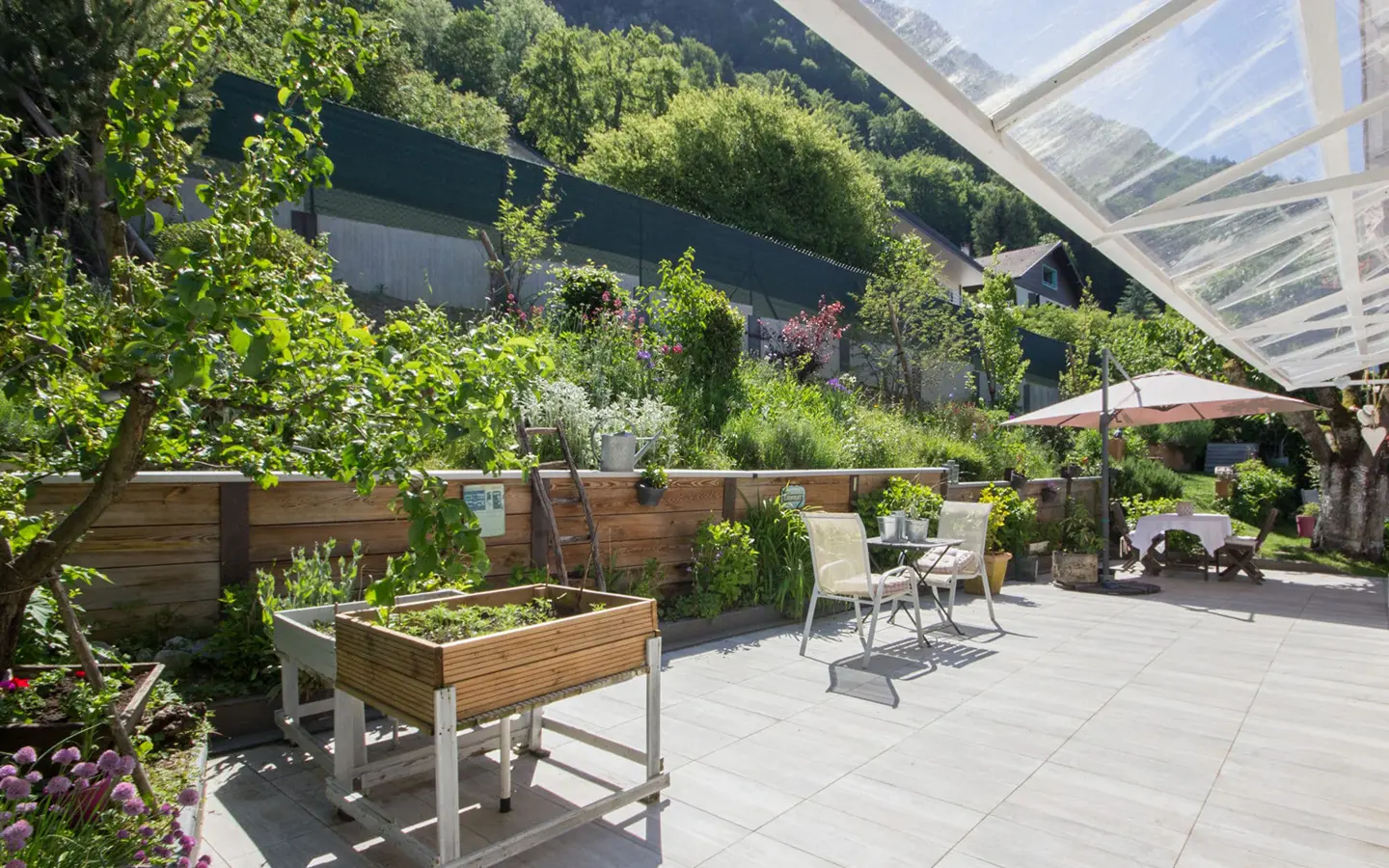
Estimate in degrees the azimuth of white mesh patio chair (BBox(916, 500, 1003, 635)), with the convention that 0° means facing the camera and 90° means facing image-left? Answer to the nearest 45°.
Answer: approximately 45°

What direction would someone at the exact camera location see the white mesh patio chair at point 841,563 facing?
facing away from the viewer and to the right of the viewer

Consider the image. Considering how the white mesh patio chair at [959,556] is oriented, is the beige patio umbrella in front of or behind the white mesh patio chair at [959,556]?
behind

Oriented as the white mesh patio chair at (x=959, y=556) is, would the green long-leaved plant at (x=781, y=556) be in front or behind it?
in front

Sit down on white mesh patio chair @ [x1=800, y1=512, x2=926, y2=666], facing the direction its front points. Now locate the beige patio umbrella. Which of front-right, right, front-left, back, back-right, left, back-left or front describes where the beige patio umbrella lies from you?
front

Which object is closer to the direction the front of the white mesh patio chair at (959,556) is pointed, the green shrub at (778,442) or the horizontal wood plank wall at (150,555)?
the horizontal wood plank wall

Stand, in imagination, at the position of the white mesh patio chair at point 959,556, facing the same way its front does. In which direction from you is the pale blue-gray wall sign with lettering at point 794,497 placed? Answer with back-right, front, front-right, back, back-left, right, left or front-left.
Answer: front-right

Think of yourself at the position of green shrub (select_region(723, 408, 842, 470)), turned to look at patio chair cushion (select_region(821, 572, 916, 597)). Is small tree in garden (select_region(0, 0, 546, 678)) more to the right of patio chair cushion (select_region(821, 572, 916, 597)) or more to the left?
right

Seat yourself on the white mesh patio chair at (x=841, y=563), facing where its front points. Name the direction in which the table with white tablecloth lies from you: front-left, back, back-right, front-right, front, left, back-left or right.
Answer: front
